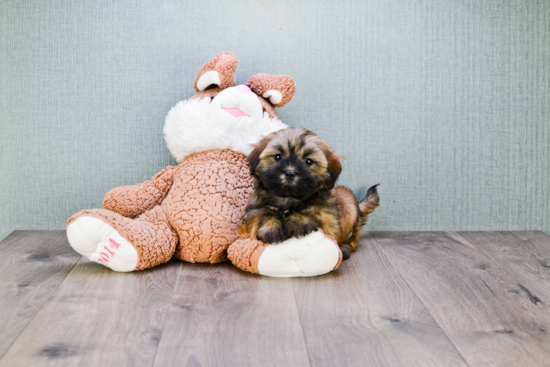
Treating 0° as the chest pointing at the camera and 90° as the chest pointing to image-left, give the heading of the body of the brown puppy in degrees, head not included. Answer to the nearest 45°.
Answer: approximately 45°
